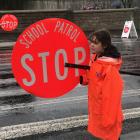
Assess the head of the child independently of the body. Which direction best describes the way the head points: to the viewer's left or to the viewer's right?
to the viewer's left

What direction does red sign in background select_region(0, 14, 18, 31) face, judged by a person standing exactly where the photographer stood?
facing the viewer

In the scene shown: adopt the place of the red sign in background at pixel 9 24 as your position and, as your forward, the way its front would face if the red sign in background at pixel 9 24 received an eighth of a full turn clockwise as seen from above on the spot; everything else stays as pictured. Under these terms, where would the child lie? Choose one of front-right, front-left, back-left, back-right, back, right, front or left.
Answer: front-left
